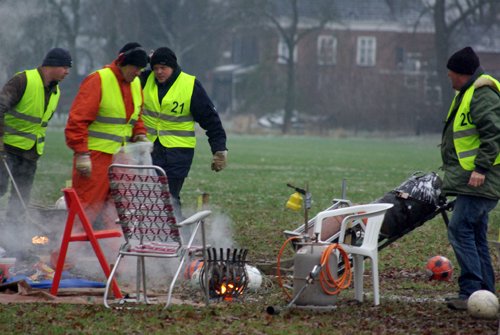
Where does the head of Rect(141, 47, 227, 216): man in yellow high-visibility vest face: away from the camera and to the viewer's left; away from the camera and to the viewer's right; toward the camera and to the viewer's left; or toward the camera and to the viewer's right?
toward the camera and to the viewer's left

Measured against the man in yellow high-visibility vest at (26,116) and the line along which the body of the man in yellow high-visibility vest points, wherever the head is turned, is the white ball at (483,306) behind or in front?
in front

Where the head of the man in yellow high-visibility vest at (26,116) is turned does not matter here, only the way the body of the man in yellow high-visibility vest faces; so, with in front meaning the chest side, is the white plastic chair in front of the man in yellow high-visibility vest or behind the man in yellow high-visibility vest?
in front

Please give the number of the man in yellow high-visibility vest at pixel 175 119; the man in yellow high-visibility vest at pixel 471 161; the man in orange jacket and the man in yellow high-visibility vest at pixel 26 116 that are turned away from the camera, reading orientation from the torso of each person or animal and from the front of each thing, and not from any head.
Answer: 0

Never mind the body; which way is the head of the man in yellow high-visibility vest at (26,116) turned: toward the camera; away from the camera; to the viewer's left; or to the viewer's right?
to the viewer's right

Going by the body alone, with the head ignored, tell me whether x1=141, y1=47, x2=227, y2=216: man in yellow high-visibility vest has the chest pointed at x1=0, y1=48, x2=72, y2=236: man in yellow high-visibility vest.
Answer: no

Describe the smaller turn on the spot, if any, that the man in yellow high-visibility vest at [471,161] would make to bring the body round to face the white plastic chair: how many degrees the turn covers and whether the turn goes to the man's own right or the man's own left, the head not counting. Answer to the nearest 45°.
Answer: approximately 45° to the man's own right

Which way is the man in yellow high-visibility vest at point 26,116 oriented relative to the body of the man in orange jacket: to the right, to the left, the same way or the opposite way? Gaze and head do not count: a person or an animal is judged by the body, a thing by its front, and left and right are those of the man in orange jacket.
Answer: the same way

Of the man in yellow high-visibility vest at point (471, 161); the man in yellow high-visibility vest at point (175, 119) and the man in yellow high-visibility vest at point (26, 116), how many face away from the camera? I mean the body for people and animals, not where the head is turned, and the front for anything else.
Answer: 0

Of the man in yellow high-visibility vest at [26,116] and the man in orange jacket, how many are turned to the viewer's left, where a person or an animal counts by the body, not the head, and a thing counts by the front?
0

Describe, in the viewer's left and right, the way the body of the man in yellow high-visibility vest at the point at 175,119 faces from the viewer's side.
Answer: facing the viewer and to the left of the viewer

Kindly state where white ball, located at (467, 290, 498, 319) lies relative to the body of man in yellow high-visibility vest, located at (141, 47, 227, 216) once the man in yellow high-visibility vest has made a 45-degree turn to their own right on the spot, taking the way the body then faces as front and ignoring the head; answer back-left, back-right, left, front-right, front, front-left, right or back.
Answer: back-left

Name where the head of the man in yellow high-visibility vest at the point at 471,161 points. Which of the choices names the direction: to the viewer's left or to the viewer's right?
to the viewer's left

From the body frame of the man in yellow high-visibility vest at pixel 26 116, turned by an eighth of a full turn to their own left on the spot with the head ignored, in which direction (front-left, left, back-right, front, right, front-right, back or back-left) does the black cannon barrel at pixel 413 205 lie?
front-right

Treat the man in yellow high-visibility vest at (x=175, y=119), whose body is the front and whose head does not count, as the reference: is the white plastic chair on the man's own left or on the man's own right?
on the man's own left

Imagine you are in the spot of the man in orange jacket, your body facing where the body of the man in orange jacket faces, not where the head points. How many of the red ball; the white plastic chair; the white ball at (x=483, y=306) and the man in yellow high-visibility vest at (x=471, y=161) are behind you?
0

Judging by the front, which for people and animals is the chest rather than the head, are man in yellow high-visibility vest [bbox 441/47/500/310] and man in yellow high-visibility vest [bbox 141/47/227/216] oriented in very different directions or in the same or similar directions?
same or similar directions

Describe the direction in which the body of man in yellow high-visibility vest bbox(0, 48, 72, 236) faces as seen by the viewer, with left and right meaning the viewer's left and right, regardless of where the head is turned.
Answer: facing the viewer and to the right of the viewer

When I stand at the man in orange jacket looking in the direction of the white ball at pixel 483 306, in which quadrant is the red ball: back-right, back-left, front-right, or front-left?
front-left

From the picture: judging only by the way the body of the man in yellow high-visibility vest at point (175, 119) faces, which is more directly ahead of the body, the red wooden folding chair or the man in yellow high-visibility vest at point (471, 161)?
the red wooden folding chair
